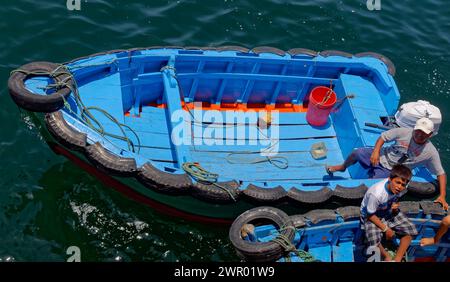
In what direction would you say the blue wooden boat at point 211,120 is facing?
to the viewer's left

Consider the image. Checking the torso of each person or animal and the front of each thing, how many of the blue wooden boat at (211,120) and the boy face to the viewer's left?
1

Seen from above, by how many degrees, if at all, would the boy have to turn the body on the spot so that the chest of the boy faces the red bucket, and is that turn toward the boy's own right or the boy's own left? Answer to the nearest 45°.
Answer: approximately 180°

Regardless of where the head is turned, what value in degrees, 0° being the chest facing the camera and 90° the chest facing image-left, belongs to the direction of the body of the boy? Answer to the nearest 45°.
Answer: approximately 315°

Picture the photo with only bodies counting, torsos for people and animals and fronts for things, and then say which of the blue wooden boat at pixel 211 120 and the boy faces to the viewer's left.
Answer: the blue wooden boat

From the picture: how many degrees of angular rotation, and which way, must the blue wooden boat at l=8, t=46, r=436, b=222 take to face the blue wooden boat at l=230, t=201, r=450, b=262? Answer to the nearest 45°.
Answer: approximately 135° to its left

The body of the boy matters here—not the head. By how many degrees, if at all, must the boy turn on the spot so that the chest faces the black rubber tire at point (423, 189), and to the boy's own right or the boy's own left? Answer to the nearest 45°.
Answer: approximately 135° to the boy's own left
